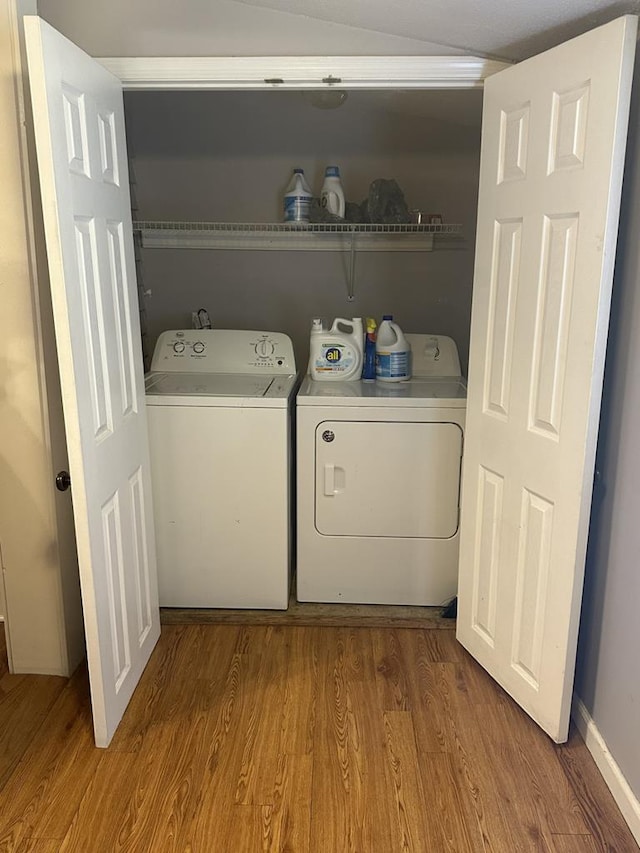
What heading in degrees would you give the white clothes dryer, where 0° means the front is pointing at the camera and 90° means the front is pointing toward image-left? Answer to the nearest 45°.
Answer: approximately 0°

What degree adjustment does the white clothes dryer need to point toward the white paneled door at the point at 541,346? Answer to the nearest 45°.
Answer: approximately 45° to its left

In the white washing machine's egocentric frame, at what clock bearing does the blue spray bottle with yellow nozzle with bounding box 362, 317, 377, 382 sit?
The blue spray bottle with yellow nozzle is roughly at 8 o'clock from the white washing machine.

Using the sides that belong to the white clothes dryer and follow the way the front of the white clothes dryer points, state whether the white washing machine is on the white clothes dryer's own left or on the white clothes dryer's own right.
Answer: on the white clothes dryer's own right

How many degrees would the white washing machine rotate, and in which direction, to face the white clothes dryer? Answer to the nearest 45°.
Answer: approximately 90° to its left

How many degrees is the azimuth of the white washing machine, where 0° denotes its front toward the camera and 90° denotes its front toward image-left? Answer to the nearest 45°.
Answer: approximately 0°

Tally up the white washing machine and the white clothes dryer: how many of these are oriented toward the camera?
2
